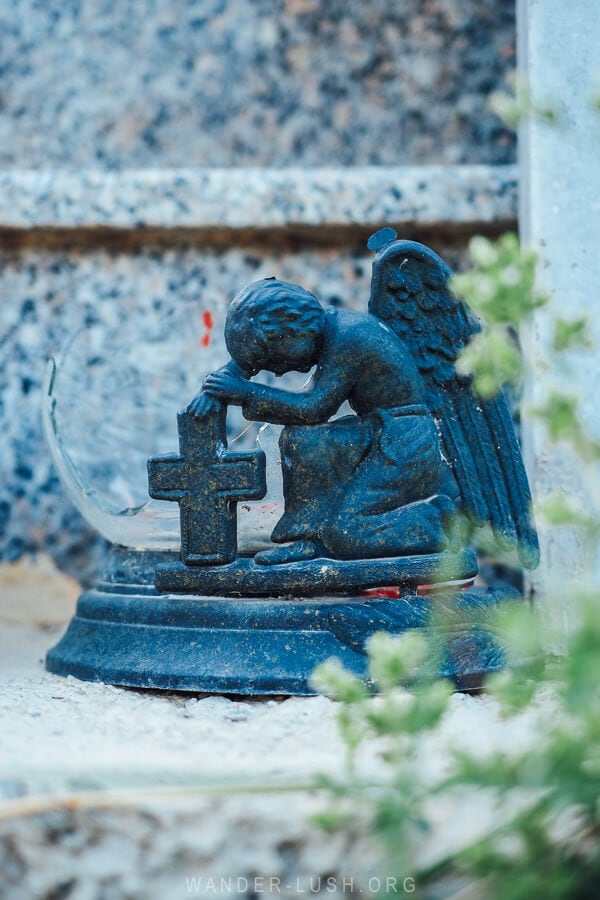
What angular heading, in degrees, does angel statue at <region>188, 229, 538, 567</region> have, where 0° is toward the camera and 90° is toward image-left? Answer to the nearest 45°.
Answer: approximately 90°
